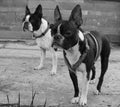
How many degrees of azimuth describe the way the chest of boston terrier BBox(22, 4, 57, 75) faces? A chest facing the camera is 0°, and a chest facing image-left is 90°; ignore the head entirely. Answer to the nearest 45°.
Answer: approximately 45°

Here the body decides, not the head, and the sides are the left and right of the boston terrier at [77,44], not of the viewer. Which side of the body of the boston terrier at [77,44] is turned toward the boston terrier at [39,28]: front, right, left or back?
right

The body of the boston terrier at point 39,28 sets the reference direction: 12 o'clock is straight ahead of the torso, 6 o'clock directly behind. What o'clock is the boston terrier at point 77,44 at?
the boston terrier at point 77,44 is roughly at 10 o'clock from the boston terrier at point 39,28.

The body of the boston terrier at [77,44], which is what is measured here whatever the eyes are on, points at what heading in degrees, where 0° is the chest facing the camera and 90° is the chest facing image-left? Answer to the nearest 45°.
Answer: approximately 45°
